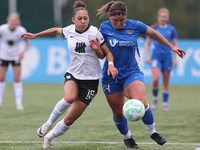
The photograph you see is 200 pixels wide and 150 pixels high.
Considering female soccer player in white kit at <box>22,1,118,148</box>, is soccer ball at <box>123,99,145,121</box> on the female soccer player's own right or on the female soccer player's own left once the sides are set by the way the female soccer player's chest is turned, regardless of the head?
on the female soccer player's own left

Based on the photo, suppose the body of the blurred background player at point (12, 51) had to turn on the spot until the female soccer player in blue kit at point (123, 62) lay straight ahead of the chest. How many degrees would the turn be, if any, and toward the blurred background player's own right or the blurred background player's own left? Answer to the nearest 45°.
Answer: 0° — they already face them

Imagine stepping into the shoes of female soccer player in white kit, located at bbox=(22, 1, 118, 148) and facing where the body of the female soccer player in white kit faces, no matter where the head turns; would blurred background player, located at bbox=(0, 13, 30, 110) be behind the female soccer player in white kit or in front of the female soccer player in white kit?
behind

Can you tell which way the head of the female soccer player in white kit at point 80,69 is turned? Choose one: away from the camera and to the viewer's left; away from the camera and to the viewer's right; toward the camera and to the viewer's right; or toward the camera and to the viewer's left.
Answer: toward the camera and to the viewer's right

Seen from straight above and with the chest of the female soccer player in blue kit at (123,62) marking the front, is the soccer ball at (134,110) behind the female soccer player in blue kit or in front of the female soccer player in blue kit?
in front

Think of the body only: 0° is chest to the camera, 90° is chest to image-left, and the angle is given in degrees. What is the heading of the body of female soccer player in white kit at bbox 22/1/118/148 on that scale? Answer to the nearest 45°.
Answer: approximately 0°

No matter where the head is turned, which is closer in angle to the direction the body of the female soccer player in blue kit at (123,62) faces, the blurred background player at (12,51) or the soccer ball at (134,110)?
the soccer ball
